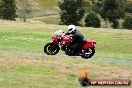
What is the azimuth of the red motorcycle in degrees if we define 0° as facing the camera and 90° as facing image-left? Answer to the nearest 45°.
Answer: approximately 90°
